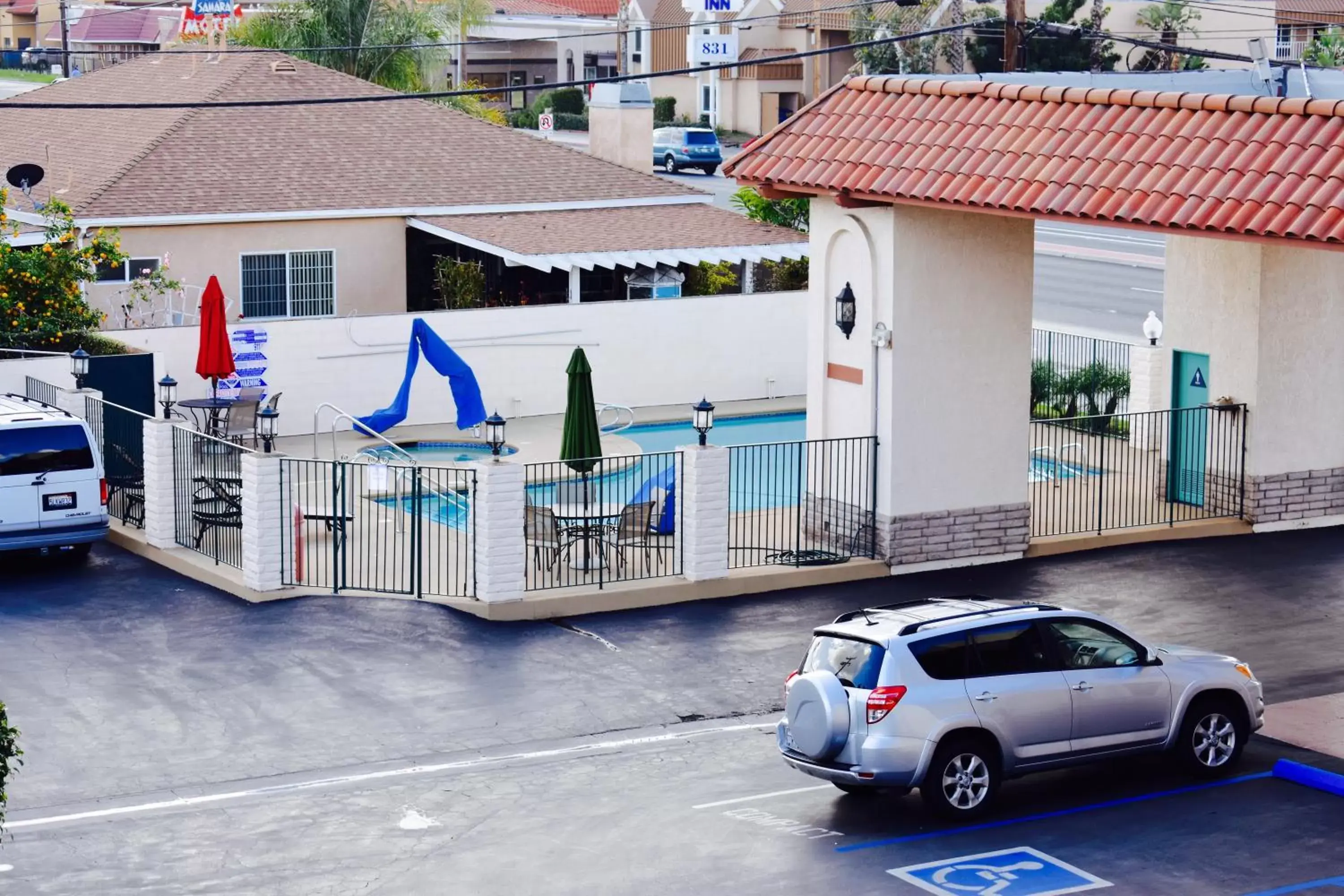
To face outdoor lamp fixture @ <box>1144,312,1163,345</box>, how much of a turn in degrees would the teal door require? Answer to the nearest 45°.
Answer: approximately 135° to its right

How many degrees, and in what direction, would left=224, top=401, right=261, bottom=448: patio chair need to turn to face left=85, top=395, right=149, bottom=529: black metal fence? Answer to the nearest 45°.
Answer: approximately 90° to its left

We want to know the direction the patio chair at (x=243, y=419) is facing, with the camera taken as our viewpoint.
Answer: facing away from the viewer and to the left of the viewer

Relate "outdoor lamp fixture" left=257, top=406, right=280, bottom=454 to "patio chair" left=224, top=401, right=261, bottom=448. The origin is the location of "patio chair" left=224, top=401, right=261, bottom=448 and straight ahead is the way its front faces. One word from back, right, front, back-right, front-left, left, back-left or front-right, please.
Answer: back-left

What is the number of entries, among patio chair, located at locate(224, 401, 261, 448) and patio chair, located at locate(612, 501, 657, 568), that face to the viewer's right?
0

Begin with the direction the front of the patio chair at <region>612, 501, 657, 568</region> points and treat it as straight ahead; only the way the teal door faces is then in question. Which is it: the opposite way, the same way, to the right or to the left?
to the left

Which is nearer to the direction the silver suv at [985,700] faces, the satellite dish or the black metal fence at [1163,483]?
the black metal fence

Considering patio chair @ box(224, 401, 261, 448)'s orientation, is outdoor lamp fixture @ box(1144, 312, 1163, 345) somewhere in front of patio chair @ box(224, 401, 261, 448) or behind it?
behind

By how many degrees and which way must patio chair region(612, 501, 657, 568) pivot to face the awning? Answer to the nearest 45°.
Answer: approximately 45° to its right

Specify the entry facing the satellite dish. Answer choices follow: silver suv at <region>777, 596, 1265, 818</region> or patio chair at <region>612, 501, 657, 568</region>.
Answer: the patio chair
